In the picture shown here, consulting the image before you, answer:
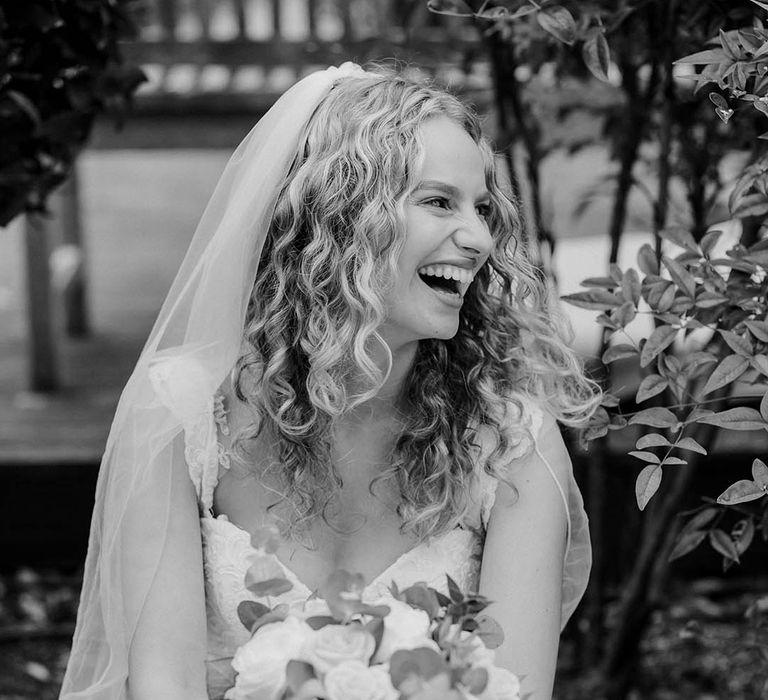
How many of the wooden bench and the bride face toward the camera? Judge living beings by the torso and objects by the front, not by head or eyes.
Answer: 2

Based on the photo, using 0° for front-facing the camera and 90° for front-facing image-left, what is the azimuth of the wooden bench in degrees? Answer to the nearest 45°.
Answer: approximately 0°

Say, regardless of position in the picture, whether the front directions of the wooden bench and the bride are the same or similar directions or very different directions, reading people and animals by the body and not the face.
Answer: same or similar directions

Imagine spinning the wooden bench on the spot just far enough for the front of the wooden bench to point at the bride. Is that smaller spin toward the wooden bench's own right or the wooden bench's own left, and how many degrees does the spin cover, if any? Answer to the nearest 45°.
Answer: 0° — it already faces them

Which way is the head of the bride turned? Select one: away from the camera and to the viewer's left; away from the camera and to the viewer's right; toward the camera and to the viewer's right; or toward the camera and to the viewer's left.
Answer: toward the camera and to the viewer's right

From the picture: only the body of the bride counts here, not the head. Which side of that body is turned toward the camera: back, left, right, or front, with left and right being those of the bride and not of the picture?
front

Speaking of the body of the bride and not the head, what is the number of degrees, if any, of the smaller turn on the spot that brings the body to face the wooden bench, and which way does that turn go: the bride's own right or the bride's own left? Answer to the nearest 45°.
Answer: approximately 180°
